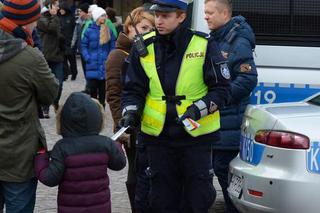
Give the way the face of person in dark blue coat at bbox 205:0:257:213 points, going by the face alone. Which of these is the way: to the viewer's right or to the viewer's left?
to the viewer's left

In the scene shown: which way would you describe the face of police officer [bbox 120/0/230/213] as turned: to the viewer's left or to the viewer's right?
to the viewer's left

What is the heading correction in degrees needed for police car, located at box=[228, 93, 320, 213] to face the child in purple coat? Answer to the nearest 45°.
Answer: approximately 180°

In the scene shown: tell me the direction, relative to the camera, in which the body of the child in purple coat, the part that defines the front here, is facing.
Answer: away from the camera

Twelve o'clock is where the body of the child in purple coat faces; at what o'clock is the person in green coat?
The person in green coat is roughly at 10 o'clock from the child in purple coat.

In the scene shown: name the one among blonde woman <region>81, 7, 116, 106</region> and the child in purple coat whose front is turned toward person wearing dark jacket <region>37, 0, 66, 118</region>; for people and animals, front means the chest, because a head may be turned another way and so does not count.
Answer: the child in purple coat
